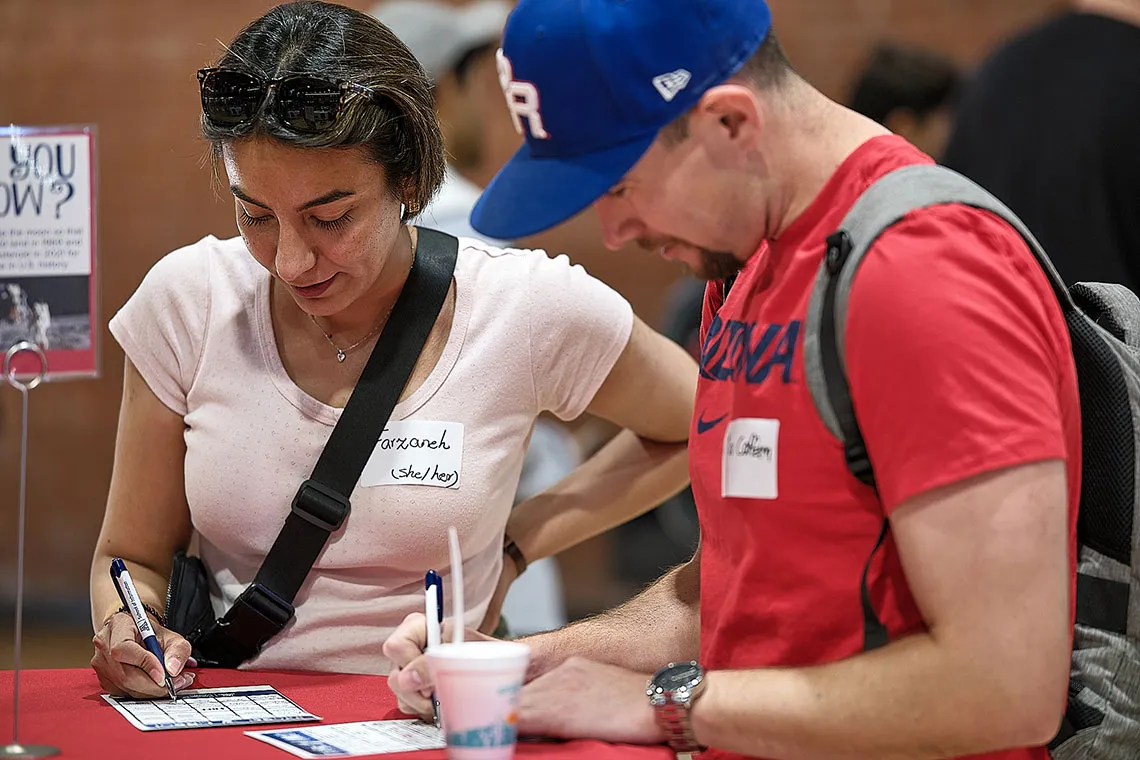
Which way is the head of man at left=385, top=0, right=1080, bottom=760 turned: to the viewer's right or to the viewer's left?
to the viewer's left

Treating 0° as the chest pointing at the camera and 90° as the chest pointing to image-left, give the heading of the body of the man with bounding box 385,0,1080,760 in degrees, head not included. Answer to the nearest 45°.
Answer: approximately 45°

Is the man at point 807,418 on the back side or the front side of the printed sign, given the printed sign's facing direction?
on the front side

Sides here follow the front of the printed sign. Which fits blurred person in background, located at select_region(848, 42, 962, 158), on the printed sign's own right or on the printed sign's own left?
on the printed sign's own left

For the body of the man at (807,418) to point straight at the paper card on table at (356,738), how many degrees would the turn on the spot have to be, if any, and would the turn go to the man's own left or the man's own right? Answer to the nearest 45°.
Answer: approximately 45° to the man's own right

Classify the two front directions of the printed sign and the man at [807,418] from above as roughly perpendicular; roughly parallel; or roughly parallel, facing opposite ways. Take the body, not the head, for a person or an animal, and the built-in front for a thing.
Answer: roughly perpendicular

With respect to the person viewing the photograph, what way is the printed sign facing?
facing the viewer

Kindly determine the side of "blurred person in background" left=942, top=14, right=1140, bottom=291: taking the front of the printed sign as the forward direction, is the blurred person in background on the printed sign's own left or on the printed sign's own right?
on the printed sign's own left

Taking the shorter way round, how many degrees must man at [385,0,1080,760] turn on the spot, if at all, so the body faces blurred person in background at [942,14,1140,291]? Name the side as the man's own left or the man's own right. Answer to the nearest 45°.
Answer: approximately 180°

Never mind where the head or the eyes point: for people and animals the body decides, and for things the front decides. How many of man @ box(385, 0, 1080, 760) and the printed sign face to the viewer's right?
0
